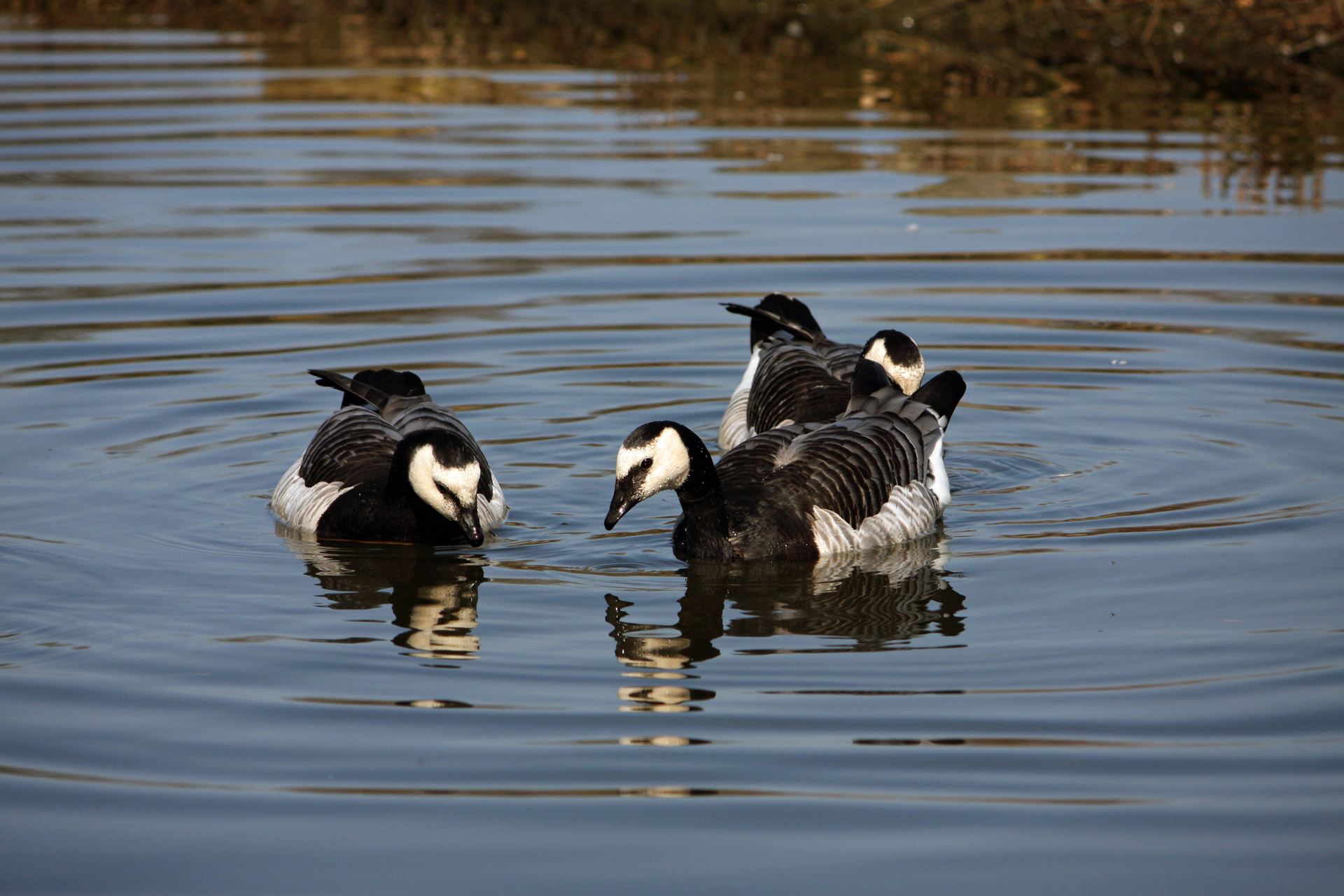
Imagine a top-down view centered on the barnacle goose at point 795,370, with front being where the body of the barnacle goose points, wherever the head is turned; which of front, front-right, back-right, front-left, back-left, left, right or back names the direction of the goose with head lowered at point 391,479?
right

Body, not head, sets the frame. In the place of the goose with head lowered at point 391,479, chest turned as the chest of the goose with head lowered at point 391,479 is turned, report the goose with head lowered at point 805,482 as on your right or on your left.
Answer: on your left

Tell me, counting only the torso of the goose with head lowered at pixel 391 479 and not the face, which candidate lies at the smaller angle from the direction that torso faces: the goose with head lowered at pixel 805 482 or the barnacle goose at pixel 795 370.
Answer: the goose with head lowered

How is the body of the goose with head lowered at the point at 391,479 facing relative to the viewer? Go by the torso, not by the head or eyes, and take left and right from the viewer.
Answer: facing the viewer

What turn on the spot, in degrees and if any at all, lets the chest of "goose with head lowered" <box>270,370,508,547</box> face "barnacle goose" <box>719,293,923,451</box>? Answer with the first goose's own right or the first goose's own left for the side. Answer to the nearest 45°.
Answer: approximately 135° to the first goose's own left

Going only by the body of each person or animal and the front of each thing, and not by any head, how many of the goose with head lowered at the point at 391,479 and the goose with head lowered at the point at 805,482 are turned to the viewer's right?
0

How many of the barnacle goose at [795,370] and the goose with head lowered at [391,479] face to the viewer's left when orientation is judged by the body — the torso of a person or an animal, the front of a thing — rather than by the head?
0

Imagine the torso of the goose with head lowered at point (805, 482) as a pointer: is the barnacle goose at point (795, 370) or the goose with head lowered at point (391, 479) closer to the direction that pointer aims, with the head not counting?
the goose with head lowered

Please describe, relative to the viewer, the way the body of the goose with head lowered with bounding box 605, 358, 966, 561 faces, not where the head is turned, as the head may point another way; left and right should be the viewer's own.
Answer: facing the viewer and to the left of the viewer
